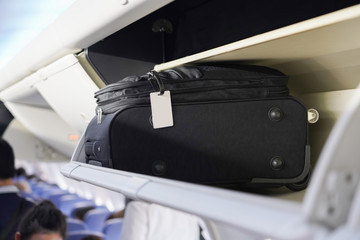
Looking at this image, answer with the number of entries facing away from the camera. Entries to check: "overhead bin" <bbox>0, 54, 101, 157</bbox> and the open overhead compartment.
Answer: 0

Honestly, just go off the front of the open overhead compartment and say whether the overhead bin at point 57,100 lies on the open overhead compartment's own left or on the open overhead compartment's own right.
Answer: on the open overhead compartment's own right

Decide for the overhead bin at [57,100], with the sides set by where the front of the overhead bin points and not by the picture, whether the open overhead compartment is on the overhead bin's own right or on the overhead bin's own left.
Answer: on the overhead bin's own left

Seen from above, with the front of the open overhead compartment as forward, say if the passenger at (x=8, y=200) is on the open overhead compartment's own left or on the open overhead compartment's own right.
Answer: on the open overhead compartment's own right

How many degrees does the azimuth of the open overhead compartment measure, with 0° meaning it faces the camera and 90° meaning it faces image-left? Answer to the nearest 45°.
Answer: approximately 45°
